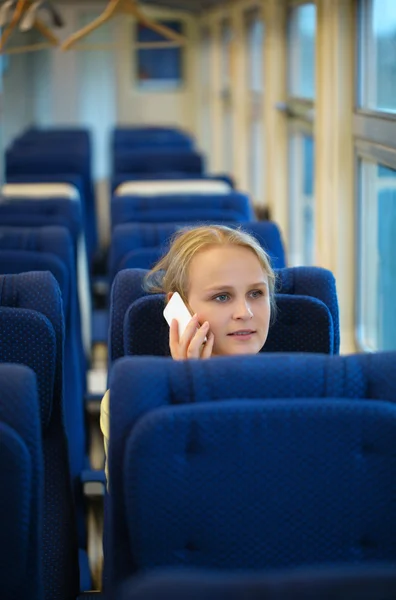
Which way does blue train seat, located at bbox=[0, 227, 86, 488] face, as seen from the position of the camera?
facing the viewer

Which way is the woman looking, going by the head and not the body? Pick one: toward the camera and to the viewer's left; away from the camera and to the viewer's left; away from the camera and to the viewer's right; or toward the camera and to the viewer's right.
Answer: toward the camera and to the viewer's right

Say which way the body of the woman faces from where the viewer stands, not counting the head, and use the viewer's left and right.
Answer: facing the viewer and to the right of the viewer

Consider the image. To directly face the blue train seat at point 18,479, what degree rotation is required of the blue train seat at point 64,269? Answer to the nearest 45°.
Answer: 0° — it already faces it

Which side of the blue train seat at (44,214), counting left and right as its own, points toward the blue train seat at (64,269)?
front

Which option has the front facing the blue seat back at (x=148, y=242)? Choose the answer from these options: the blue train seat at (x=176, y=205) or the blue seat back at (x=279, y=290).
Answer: the blue train seat

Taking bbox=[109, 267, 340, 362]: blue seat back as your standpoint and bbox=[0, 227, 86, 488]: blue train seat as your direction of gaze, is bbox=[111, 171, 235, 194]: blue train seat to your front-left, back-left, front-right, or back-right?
front-right

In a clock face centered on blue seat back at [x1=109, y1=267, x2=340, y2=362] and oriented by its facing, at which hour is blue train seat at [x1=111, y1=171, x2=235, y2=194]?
The blue train seat is roughly at 6 o'clock from the blue seat back.

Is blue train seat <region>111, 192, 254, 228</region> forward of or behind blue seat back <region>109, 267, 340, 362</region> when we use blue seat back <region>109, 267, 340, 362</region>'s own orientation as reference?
behind

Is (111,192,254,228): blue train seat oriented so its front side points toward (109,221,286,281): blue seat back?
yes

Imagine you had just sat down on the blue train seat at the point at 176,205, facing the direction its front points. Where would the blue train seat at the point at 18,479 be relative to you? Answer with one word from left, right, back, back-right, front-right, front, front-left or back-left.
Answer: front

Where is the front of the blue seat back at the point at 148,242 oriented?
toward the camera

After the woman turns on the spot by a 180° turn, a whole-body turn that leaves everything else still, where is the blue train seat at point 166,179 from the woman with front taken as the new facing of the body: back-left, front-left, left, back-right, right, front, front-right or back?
front-right
